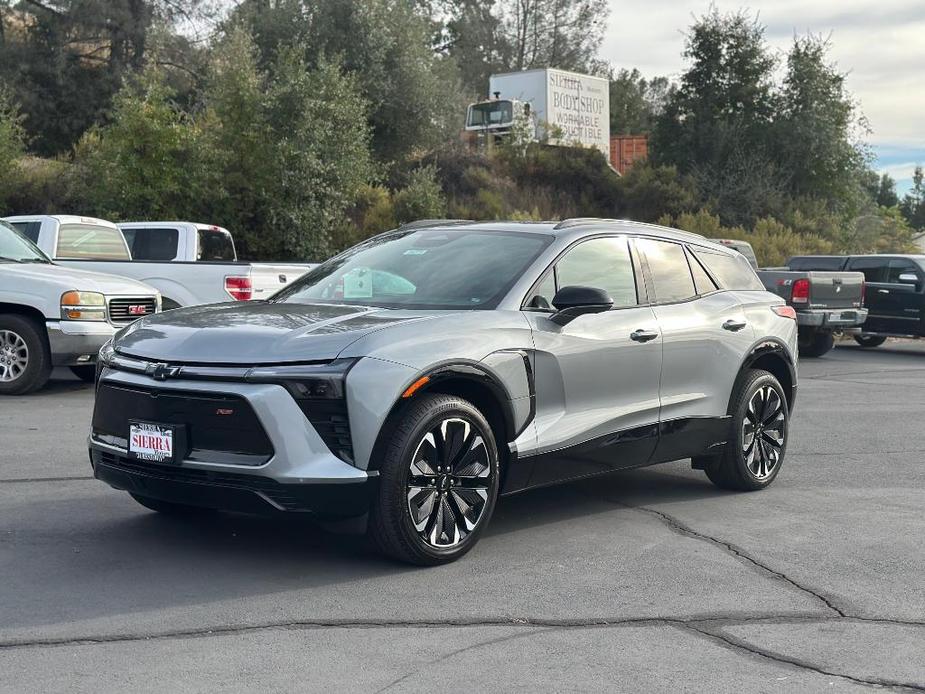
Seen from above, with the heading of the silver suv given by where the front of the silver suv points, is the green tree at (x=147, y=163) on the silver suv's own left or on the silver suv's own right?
on the silver suv's own right

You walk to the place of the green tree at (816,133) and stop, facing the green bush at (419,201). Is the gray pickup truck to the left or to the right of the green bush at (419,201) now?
left

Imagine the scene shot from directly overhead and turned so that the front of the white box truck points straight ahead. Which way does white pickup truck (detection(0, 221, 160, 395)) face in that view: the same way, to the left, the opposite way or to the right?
to the left

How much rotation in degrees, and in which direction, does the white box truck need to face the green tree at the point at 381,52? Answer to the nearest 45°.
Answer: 0° — it already faces it

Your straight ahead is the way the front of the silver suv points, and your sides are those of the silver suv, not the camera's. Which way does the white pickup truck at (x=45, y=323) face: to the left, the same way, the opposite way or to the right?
to the left

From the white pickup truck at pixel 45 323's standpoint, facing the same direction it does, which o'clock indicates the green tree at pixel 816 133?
The green tree is roughly at 9 o'clock from the white pickup truck.

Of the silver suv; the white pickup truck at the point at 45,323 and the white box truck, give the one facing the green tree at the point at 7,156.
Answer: the white box truck

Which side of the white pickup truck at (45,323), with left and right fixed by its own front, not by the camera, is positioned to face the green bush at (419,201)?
left

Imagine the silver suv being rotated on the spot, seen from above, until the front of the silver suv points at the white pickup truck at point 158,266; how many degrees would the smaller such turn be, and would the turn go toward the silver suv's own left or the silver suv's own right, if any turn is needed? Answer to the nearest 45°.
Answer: approximately 135° to the silver suv's own right

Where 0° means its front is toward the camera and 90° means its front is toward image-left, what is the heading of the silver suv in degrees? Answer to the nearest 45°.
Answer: approximately 45°

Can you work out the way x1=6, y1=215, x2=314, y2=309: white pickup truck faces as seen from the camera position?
facing away from the viewer and to the left of the viewer
